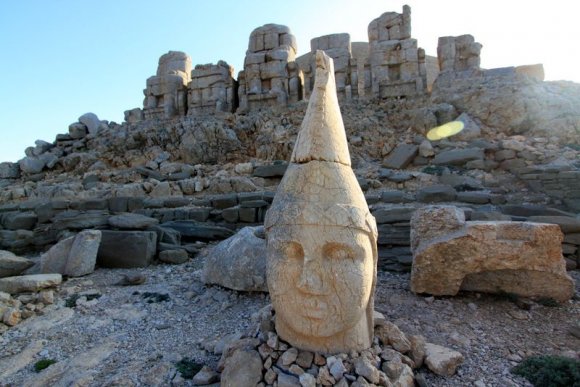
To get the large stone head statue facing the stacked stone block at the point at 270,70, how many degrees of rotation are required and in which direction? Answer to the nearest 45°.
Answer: approximately 180°

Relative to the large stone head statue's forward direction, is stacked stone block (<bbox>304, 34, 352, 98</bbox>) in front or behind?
behind

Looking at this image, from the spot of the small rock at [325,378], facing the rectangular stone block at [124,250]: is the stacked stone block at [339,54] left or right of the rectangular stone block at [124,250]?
right

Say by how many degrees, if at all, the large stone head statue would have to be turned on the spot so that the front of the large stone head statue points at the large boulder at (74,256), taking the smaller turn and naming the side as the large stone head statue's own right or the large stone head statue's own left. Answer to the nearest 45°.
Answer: approximately 135° to the large stone head statue's own right

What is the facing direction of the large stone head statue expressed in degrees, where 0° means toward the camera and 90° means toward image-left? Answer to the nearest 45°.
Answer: approximately 0°

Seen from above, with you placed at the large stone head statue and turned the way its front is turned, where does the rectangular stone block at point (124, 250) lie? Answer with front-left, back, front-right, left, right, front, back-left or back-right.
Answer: back-right

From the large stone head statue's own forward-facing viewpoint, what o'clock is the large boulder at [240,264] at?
The large boulder is roughly at 5 o'clock from the large stone head statue.

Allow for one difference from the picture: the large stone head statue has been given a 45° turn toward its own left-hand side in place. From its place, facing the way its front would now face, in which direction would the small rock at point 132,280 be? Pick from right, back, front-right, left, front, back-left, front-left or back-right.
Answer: back

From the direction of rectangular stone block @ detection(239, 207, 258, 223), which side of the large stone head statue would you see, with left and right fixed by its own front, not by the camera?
back

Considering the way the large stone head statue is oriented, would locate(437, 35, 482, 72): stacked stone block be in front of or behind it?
behind
